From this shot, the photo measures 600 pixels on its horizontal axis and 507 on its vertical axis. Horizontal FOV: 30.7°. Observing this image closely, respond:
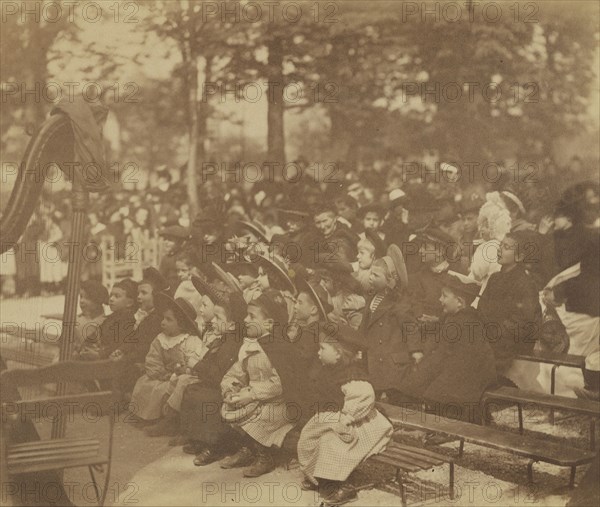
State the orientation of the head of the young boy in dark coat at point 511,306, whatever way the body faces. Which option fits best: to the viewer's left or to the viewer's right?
to the viewer's left

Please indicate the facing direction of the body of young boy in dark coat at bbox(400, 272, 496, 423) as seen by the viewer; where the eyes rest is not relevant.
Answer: to the viewer's left

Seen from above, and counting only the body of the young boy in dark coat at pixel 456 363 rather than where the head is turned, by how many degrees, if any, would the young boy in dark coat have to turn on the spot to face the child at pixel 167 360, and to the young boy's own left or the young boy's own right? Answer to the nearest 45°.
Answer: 0° — they already face them

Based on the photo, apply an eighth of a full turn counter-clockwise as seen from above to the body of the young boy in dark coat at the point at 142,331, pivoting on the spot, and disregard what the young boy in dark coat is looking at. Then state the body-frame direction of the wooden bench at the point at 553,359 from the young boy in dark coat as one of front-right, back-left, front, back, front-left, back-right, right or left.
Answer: back-left

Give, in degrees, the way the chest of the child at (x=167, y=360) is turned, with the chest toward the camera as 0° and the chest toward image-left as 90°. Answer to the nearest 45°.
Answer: approximately 45°

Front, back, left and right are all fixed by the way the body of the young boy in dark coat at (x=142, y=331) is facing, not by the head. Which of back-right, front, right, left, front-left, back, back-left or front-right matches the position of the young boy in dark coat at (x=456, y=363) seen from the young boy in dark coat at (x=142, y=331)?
back

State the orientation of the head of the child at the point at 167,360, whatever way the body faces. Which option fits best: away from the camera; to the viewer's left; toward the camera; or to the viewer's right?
to the viewer's left

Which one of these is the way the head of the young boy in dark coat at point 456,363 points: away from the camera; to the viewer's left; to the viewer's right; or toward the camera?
to the viewer's left

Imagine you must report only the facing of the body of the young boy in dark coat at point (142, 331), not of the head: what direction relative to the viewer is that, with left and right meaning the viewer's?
facing to the left of the viewer

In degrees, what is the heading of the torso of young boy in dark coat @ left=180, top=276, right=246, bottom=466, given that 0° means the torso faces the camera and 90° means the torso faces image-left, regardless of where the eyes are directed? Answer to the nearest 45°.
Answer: approximately 90°
